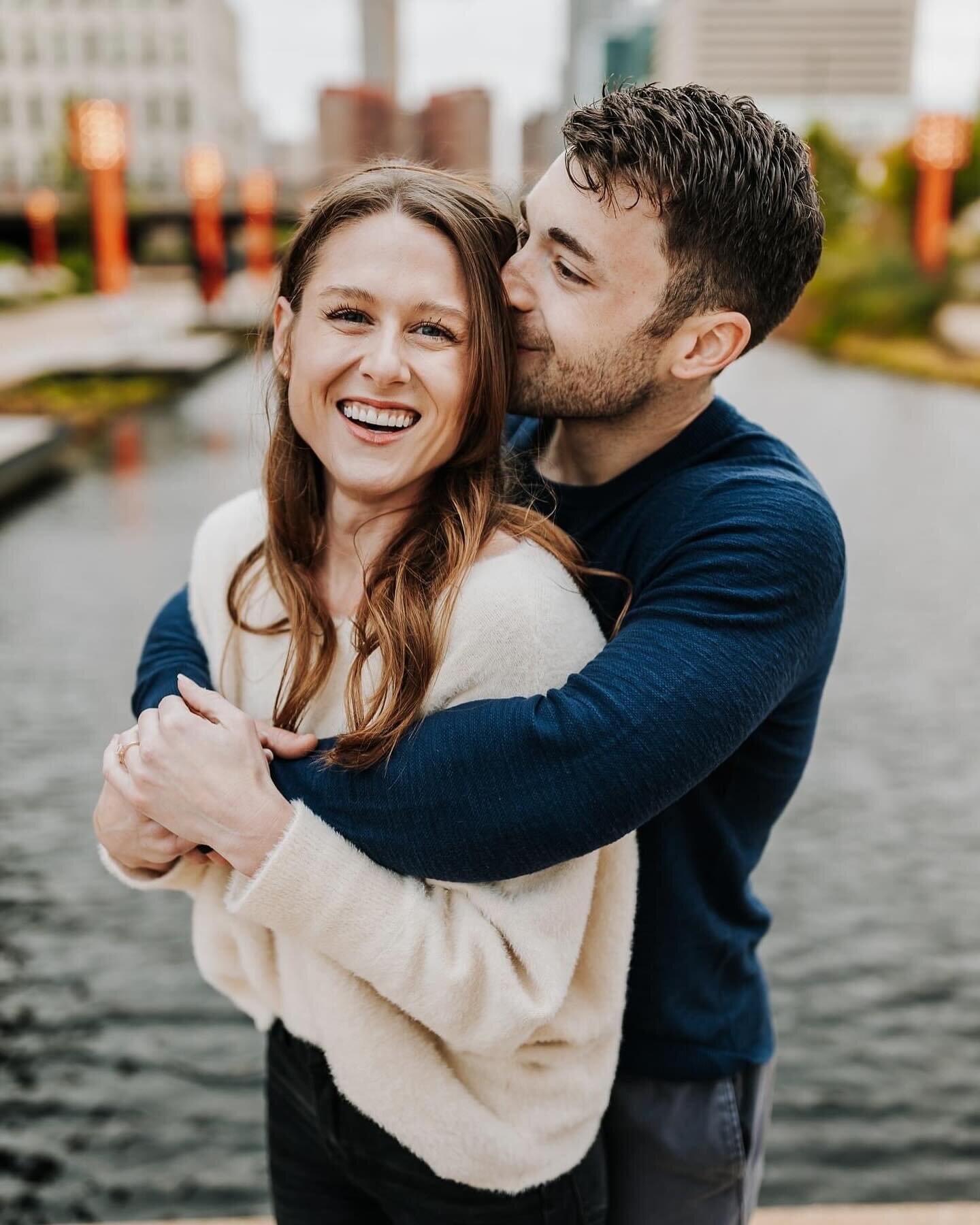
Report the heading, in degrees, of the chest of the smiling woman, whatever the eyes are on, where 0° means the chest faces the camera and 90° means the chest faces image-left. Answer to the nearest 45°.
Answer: approximately 45°

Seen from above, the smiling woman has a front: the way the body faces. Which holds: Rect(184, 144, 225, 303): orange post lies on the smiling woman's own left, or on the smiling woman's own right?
on the smiling woman's own right

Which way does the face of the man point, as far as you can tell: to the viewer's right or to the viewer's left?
to the viewer's left

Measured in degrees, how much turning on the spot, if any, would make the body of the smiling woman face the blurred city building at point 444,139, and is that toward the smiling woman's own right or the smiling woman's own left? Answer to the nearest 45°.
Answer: approximately 135° to the smiling woman's own right

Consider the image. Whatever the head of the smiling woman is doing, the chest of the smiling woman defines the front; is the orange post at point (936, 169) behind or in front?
behind

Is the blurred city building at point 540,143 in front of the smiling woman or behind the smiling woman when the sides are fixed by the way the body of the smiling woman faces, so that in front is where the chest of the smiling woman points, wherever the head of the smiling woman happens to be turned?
behind

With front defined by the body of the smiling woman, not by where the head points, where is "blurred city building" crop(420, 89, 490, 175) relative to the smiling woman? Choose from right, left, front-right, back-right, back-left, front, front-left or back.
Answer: back-right
